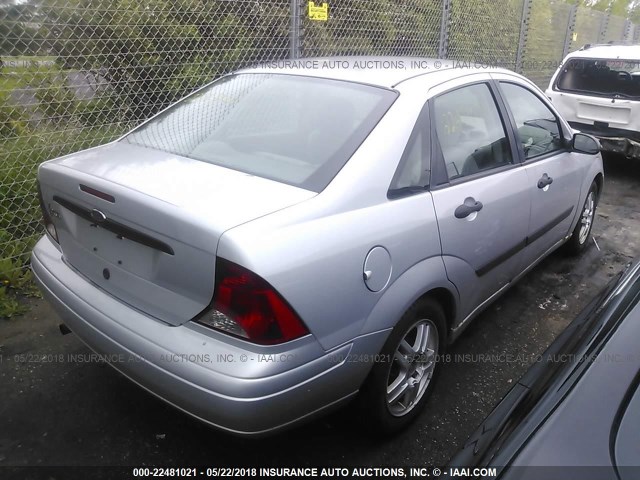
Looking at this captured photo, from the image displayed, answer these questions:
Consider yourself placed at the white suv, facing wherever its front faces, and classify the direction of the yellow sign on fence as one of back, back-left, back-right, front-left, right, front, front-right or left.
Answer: back-left

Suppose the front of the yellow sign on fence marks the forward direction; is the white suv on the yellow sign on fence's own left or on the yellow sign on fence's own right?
on the yellow sign on fence's own left

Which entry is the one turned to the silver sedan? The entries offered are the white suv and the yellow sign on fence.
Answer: the yellow sign on fence

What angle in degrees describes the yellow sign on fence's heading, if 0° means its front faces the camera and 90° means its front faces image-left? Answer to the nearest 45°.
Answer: approximately 0°

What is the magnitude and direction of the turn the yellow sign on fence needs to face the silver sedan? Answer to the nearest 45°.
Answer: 0° — it already faces it

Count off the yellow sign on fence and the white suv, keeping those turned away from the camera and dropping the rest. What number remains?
1

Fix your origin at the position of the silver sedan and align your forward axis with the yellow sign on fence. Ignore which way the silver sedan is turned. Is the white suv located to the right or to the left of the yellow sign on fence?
right

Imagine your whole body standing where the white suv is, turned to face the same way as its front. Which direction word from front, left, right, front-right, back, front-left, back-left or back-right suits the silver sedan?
back

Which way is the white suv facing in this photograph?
away from the camera

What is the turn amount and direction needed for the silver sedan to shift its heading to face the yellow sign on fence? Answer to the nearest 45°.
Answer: approximately 45° to its left

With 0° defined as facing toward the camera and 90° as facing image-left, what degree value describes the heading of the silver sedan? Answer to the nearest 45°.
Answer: approximately 225°

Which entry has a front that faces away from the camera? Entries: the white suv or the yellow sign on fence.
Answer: the white suv

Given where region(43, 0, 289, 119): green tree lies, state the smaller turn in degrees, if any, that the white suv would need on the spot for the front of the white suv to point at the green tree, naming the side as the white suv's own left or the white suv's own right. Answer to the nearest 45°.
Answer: approximately 135° to the white suv's own left
